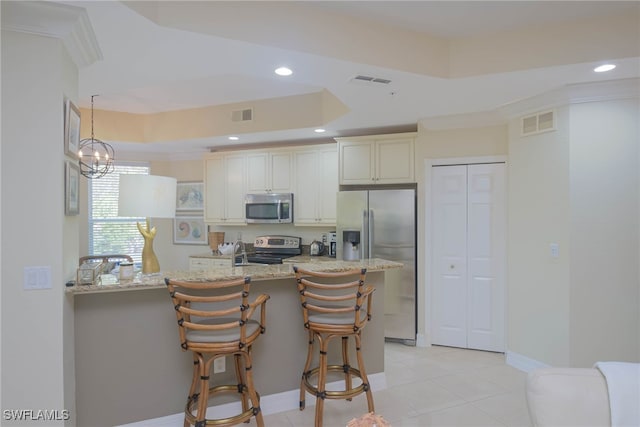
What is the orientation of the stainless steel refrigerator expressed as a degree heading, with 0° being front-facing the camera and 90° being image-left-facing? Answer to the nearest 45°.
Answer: approximately 0°

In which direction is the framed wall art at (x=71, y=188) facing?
to the viewer's right

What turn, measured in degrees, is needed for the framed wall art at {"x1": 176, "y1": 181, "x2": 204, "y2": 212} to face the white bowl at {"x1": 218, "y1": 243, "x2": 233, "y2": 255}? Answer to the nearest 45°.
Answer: approximately 45° to its left

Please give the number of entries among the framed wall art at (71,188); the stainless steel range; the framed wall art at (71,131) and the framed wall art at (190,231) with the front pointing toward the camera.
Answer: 2

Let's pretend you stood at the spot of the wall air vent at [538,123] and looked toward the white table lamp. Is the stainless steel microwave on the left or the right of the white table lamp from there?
right

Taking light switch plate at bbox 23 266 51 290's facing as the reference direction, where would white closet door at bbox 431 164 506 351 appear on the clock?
The white closet door is roughly at 9 o'clock from the light switch plate.

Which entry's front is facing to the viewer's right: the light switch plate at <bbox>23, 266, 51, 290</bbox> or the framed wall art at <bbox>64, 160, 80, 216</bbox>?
the framed wall art

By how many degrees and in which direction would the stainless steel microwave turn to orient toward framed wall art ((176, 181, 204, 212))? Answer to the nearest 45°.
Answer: approximately 135° to its right

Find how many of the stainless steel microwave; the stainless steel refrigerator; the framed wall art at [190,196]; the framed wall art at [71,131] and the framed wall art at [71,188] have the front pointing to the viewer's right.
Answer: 2

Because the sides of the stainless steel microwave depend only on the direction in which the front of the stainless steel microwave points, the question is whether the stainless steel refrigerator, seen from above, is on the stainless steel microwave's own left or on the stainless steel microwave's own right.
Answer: on the stainless steel microwave's own left
